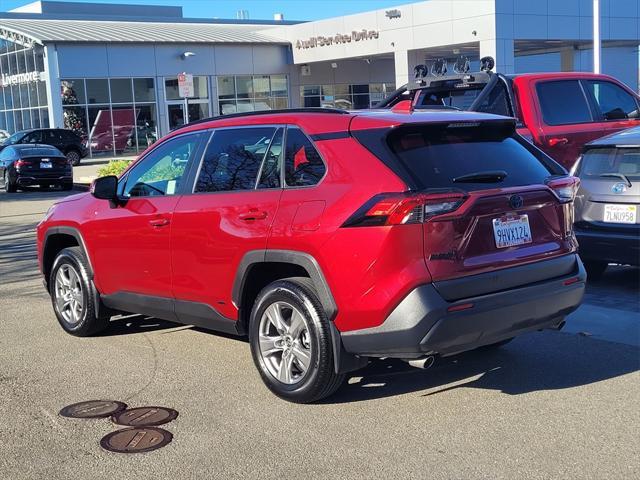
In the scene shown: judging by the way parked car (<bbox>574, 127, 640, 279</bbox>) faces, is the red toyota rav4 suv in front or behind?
behind

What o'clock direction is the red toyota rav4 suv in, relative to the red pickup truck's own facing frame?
The red toyota rav4 suv is roughly at 5 o'clock from the red pickup truck.

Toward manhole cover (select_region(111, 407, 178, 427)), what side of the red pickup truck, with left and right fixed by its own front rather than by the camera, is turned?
back

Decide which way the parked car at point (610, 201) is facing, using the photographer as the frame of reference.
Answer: facing away from the viewer

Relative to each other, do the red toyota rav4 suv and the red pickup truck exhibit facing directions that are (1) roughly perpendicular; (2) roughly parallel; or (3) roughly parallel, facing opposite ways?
roughly perpendicular

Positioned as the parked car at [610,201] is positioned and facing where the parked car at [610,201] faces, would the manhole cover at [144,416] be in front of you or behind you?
behind

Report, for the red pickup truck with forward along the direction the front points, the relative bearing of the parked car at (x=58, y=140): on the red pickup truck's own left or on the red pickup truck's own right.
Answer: on the red pickup truck's own left

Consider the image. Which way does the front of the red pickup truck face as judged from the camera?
facing away from the viewer and to the right of the viewer

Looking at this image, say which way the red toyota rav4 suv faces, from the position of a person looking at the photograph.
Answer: facing away from the viewer and to the left of the viewer
